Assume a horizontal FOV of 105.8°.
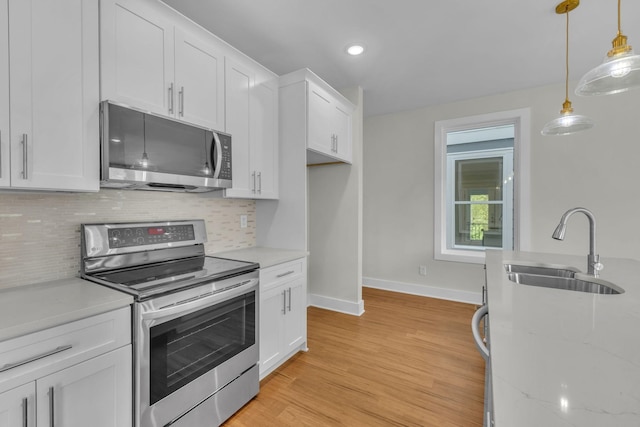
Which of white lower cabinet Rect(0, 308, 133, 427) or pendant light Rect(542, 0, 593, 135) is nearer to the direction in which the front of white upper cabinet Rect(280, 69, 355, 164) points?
the pendant light

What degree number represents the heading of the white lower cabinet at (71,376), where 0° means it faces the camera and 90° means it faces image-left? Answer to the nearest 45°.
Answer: approximately 315°

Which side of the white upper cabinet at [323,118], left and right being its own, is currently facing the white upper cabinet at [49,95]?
right

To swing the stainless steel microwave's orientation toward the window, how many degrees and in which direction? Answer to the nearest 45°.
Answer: approximately 45° to its left

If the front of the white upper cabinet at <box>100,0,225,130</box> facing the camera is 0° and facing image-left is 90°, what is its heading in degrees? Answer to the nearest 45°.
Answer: approximately 315°
